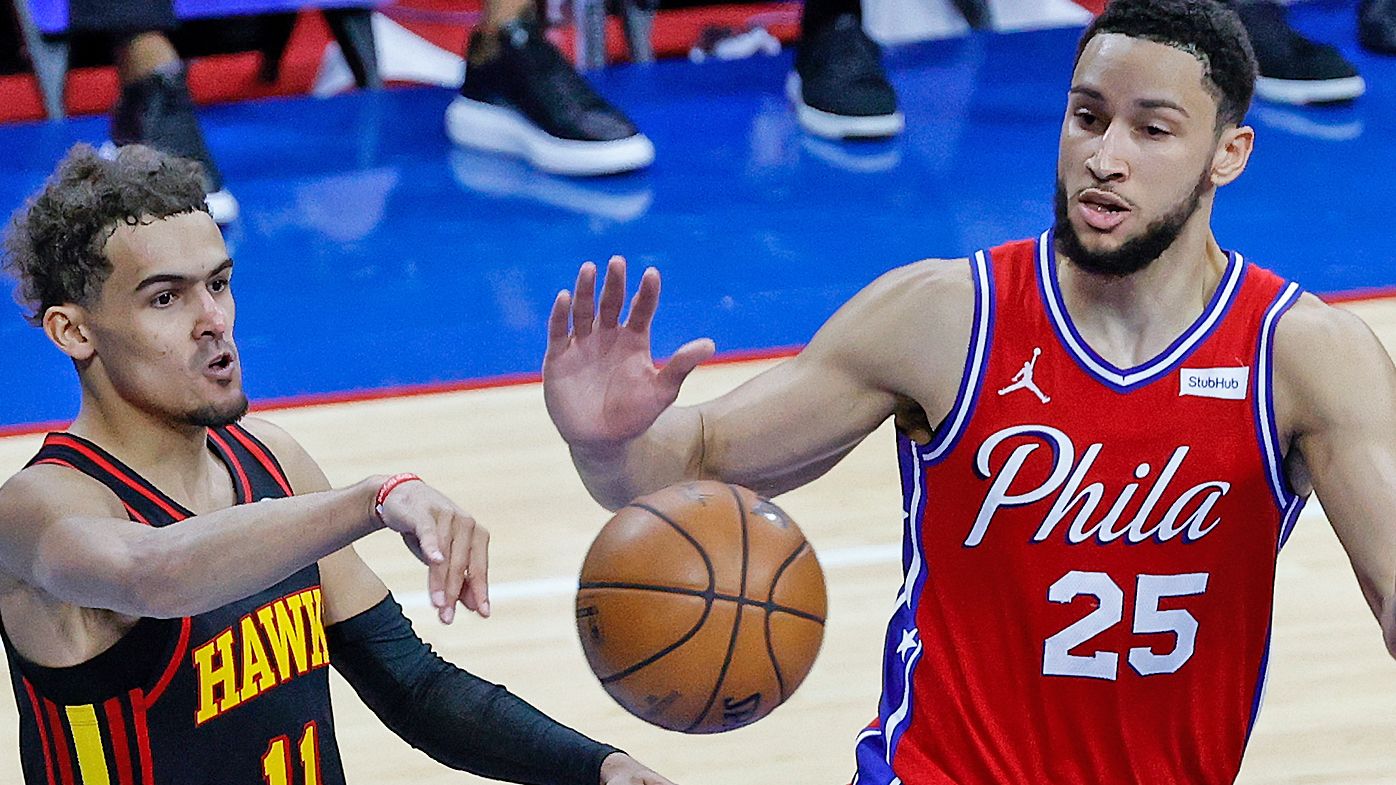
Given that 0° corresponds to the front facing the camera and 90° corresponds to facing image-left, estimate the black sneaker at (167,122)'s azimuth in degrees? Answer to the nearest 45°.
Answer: approximately 315°

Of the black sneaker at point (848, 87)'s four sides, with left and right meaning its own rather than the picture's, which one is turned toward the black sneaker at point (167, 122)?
right

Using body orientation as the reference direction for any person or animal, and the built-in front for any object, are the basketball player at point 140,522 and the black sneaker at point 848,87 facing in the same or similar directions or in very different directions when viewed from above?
same or similar directions

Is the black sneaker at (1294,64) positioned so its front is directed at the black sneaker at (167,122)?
no

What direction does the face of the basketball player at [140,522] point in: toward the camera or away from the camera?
toward the camera

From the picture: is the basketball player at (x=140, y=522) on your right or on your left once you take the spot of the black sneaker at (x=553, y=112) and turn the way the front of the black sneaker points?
on your right

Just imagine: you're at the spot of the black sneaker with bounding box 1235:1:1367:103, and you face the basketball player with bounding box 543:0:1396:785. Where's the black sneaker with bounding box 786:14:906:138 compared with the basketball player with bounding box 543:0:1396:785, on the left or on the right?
right

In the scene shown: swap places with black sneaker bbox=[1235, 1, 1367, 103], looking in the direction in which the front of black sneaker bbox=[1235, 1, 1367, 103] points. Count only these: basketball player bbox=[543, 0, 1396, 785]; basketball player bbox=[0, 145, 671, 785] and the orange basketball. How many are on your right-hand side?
3

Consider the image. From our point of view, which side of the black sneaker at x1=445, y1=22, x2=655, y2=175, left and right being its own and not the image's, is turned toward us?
right

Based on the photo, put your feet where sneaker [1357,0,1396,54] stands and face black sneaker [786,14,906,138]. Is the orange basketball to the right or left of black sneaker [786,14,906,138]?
left

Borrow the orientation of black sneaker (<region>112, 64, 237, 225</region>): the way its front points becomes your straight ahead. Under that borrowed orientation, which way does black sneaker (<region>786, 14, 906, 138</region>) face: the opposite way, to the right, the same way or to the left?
the same way

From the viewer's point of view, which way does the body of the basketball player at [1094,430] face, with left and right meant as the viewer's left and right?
facing the viewer

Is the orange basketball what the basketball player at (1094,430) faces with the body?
no

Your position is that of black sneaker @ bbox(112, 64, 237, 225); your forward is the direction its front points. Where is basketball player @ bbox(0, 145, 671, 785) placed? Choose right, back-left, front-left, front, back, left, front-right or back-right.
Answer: front-right

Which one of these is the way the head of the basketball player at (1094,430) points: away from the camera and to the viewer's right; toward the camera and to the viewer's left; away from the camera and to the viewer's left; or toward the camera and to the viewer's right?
toward the camera and to the viewer's left

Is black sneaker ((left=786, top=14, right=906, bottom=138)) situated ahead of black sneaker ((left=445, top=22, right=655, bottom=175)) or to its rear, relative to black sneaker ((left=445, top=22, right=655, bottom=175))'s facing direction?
ahead

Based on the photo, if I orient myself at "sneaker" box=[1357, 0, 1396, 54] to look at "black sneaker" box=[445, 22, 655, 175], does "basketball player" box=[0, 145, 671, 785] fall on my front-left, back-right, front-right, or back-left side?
front-left

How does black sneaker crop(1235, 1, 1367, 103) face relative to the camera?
to the viewer's right
